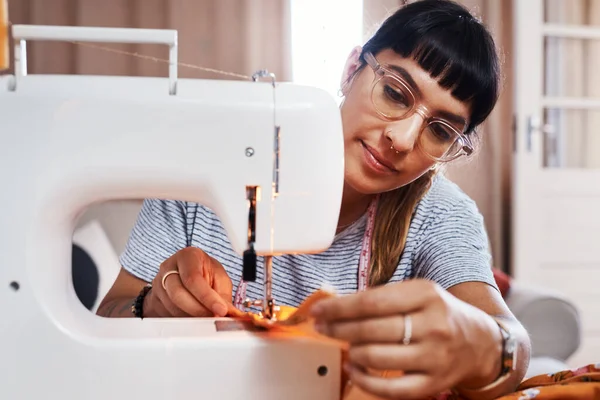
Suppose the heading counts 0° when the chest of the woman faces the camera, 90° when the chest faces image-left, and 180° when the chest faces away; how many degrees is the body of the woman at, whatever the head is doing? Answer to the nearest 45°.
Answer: approximately 0°

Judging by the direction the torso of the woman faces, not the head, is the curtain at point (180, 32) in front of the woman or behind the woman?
behind

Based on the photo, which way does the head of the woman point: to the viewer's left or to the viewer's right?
to the viewer's left

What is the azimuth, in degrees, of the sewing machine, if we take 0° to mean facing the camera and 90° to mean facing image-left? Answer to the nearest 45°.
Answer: approximately 180°

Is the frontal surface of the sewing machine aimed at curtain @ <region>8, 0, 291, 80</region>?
yes

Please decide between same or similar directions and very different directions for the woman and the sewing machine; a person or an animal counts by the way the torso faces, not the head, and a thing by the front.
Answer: very different directions

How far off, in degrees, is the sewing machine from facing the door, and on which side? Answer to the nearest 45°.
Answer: approximately 45° to its right
